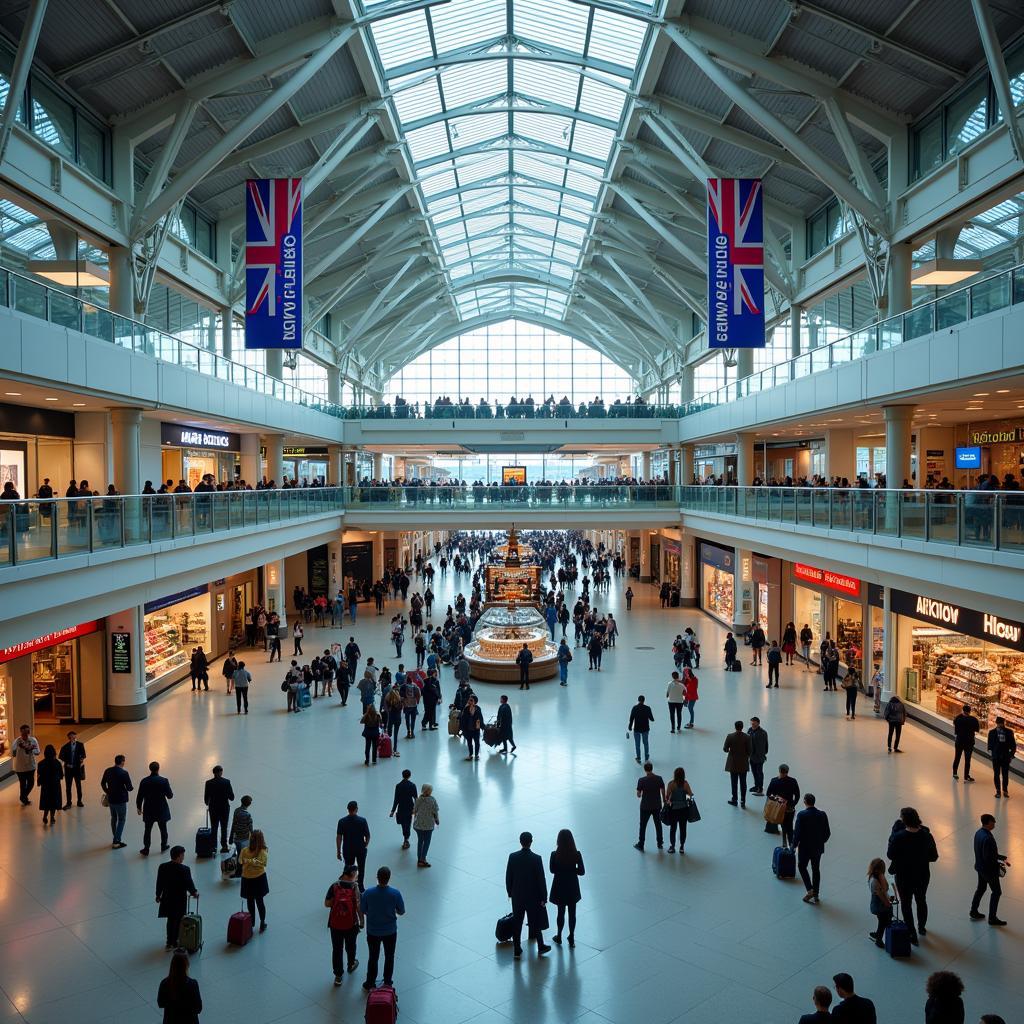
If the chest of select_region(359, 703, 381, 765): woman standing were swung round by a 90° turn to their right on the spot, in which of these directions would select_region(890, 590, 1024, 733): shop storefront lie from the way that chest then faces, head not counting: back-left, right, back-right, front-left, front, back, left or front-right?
front

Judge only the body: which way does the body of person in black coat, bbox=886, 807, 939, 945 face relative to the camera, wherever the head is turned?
away from the camera

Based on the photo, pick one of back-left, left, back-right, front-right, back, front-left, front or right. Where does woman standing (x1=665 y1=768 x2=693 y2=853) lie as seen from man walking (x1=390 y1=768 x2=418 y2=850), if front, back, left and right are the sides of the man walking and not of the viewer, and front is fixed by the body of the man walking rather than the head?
right

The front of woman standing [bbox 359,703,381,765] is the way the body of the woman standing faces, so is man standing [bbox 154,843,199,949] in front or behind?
behind

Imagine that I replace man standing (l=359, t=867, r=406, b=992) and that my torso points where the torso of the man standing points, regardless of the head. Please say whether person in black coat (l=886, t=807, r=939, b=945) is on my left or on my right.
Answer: on my right

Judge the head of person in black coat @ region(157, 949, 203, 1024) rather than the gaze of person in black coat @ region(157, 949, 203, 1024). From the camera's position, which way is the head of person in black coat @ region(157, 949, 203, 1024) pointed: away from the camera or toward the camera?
away from the camera

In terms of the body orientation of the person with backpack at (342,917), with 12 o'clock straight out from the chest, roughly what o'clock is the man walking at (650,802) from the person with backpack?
The man walking is roughly at 2 o'clock from the person with backpack.

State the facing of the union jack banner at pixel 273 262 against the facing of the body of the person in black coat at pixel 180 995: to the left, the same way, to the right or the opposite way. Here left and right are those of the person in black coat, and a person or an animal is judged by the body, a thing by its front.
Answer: the opposite way

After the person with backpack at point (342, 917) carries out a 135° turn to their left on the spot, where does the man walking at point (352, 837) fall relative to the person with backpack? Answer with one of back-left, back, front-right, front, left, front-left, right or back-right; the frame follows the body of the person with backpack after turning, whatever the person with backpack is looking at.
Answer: back-right

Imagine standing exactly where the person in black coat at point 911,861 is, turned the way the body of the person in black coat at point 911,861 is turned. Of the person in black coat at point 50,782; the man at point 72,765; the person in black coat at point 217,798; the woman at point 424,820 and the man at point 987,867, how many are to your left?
4

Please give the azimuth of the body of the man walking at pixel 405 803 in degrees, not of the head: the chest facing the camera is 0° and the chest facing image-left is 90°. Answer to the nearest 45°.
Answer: approximately 180°
